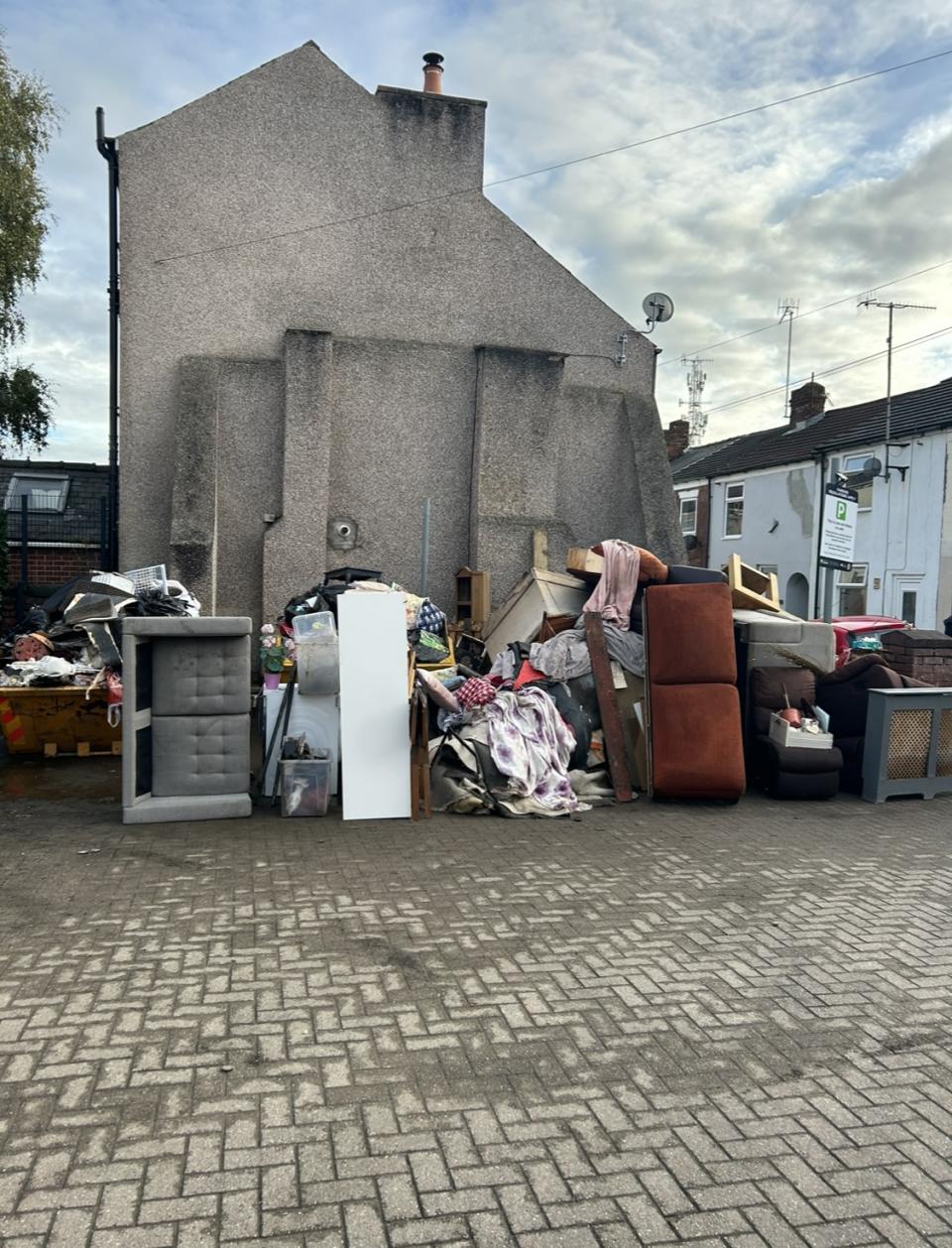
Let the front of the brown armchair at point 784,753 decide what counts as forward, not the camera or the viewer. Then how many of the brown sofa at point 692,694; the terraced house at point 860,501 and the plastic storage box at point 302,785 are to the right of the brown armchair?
2

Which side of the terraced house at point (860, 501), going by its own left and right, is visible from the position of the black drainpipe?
front

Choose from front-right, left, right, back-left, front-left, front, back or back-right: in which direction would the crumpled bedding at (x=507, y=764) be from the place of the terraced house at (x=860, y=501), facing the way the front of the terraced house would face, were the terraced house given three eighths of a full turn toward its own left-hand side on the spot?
right

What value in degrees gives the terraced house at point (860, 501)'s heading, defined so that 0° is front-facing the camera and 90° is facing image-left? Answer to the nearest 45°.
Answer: approximately 45°

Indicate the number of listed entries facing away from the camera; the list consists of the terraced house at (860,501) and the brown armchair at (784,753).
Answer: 0

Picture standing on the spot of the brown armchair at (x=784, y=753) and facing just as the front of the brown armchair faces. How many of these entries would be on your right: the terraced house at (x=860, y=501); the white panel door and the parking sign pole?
1

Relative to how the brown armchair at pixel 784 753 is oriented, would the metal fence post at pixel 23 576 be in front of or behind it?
behind

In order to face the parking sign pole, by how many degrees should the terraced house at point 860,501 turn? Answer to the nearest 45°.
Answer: approximately 45° to its left

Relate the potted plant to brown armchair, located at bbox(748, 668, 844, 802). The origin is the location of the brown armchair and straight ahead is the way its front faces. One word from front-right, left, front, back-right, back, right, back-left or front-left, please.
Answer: back-right

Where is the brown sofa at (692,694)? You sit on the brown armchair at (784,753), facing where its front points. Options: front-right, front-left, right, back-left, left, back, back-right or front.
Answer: right

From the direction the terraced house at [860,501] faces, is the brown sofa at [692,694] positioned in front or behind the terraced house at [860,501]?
in front

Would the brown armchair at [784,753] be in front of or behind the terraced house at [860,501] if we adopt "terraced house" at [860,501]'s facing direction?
in front

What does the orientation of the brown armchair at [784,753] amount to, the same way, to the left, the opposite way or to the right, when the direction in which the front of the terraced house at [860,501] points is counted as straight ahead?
to the left
